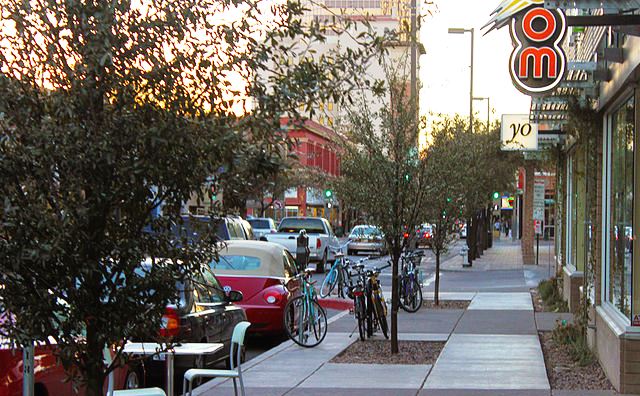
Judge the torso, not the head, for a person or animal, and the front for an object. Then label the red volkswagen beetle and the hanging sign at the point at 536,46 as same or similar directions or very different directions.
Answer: very different directions

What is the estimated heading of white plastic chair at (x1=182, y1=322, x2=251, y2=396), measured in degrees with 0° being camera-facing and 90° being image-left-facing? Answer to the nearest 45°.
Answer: approximately 90°

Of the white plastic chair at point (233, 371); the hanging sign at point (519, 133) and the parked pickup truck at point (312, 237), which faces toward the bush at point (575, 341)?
the hanging sign

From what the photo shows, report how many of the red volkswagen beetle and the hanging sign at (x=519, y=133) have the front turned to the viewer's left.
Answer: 0

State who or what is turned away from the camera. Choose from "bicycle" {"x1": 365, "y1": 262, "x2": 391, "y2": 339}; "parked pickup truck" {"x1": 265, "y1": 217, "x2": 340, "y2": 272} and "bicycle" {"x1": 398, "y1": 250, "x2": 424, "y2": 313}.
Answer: the parked pickup truck

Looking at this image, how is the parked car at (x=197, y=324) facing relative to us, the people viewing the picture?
facing away from the viewer and to the right of the viewer

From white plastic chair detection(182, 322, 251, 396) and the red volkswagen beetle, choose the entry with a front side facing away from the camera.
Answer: the red volkswagen beetle

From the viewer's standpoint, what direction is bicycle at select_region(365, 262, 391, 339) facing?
toward the camera

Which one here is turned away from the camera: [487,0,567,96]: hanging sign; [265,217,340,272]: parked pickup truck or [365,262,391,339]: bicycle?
the parked pickup truck

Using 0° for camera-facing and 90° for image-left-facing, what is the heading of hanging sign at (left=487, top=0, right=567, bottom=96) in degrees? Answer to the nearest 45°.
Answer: approximately 0°

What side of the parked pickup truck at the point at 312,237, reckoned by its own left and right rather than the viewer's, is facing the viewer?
back

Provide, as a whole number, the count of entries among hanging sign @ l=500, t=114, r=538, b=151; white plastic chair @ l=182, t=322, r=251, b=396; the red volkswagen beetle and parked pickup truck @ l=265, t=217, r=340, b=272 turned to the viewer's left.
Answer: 1

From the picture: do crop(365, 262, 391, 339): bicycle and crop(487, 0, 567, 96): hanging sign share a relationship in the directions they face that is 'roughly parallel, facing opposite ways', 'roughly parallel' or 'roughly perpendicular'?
roughly parallel

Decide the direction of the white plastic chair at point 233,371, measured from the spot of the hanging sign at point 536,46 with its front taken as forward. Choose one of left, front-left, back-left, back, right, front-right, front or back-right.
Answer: front-right

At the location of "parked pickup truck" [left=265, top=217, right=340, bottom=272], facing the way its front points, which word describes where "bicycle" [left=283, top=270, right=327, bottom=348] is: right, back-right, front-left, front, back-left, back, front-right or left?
back
